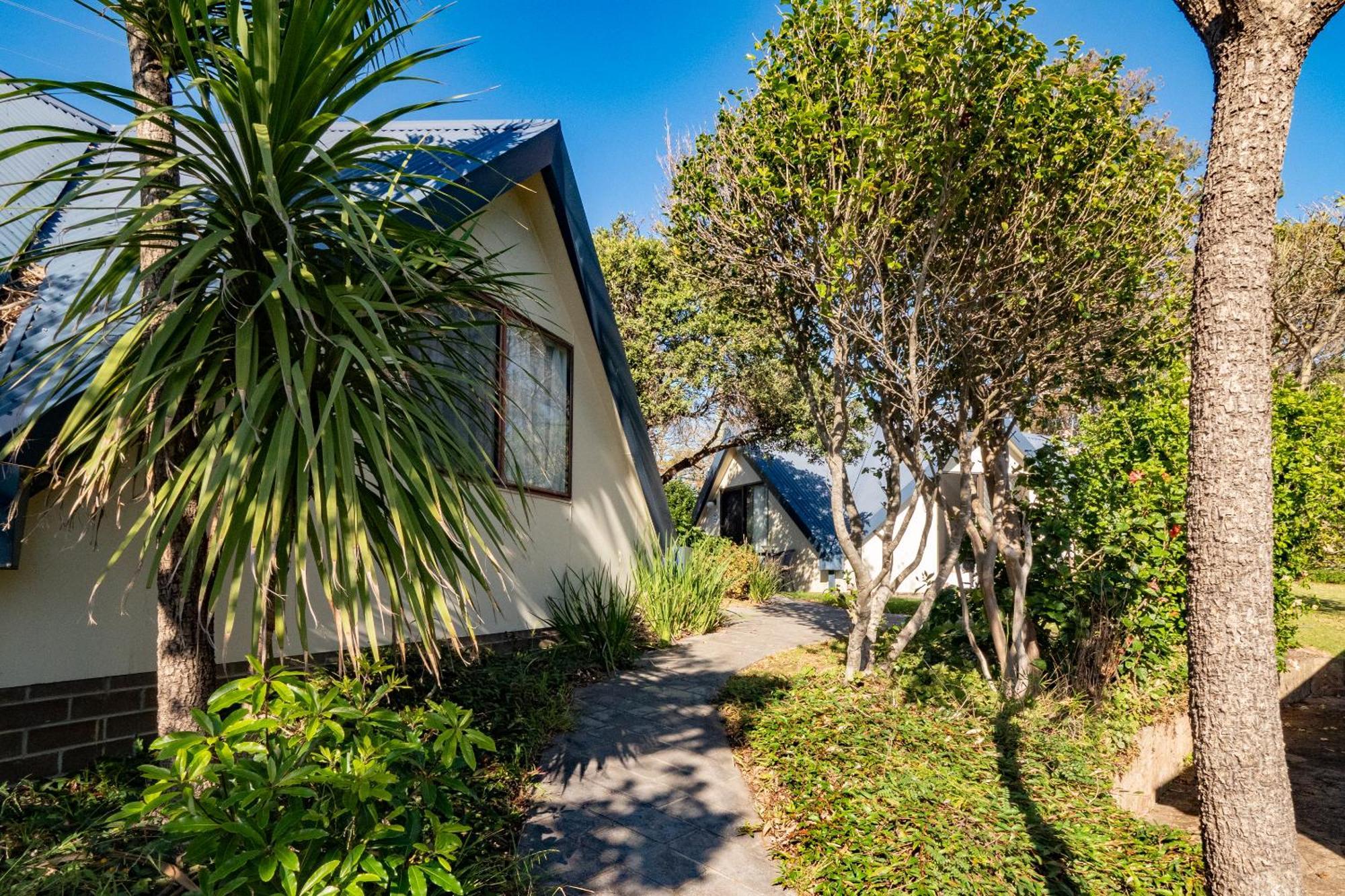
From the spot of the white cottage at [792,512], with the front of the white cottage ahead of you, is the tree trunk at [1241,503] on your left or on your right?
on your left

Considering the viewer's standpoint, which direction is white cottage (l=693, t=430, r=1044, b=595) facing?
facing the viewer and to the left of the viewer

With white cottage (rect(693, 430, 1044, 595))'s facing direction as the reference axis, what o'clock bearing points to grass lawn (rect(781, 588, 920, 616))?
The grass lawn is roughly at 10 o'clock from the white cottage.

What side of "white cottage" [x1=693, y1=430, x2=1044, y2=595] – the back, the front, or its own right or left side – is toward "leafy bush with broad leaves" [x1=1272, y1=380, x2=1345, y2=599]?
left

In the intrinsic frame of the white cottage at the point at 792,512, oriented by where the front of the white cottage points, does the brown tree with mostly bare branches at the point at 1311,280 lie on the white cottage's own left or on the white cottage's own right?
on the white cottage's own left

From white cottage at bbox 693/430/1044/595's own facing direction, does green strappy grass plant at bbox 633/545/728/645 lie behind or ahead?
ahead

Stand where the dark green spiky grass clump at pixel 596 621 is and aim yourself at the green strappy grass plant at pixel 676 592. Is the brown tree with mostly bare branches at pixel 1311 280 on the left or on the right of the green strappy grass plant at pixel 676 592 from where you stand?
right

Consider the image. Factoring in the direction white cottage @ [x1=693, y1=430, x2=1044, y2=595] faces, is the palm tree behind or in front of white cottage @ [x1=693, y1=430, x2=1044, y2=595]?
in front

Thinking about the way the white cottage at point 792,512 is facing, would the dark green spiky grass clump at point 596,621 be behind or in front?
in front

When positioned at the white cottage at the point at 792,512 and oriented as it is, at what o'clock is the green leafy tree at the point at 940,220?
The green leafy tree is roughly at 10 o'clock from the white cottage.

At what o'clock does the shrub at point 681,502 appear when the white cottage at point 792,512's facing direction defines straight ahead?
The shrub is roughly at 1 o'clock from the white cottage.

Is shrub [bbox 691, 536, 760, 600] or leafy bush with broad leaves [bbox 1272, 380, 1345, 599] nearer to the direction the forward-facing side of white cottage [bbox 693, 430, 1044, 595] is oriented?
the shrub
